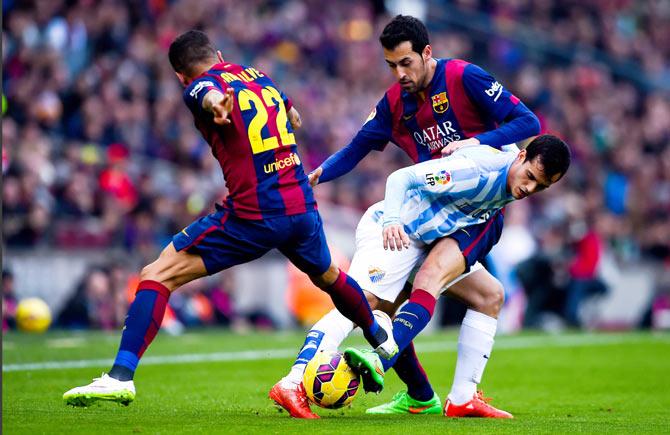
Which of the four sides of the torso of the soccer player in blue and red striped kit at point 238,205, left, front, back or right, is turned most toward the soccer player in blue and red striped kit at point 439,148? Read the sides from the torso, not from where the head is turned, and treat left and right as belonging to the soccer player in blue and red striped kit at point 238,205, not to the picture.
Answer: right

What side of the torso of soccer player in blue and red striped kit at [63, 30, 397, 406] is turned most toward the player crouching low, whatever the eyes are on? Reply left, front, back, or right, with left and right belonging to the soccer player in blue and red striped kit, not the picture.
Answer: right

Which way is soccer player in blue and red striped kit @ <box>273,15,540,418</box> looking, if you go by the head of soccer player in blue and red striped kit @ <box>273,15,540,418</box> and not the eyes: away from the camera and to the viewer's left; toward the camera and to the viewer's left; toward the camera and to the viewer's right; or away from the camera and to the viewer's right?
toward the camera and to the viewer's left

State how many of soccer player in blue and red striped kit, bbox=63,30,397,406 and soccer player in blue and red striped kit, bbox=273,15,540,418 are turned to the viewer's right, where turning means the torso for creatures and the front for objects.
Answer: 0
